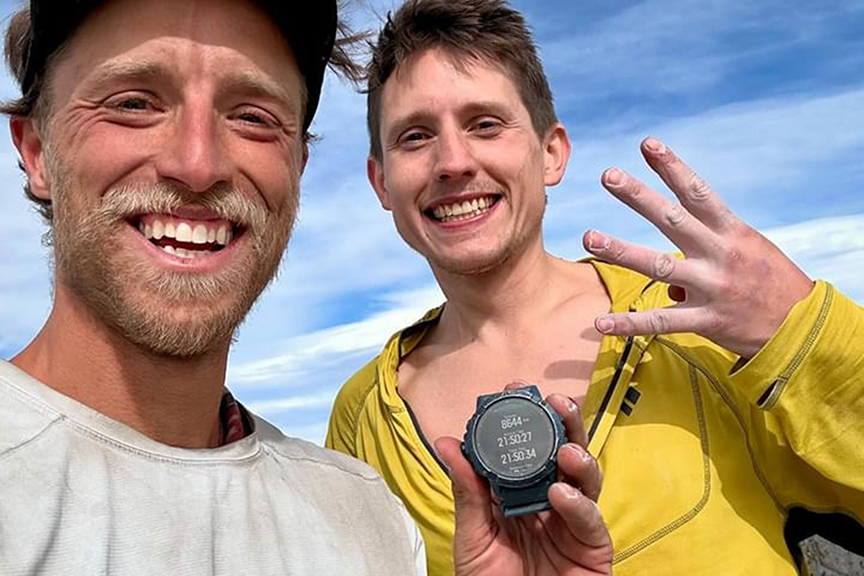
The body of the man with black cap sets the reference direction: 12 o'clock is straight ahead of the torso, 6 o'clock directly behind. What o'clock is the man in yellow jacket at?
The man in yellow jacket is roughly at 8 o'clock from the man with black cap.

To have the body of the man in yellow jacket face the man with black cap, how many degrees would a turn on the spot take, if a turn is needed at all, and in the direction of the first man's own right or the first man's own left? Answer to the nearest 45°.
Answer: approximately 45° to the first man's own right

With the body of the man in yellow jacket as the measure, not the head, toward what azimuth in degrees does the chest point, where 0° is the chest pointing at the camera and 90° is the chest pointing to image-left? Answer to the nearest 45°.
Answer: approximately 0°

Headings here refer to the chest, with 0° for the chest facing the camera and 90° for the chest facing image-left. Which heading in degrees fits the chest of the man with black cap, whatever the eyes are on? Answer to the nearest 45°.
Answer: approximately 0°

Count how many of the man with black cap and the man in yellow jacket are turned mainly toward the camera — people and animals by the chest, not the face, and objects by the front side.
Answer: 2
